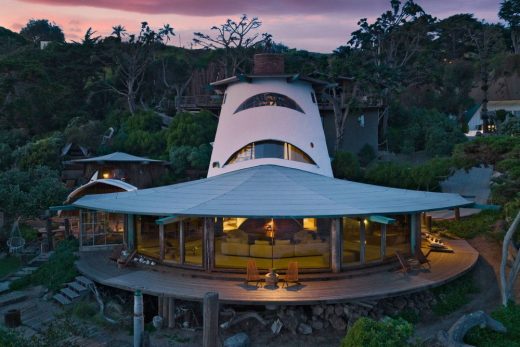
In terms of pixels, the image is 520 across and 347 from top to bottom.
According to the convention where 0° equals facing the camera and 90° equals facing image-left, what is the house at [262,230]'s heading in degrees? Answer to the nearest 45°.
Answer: approximately 0°

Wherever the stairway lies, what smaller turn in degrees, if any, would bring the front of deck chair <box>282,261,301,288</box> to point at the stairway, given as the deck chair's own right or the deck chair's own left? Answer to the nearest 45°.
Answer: approximately 45° to the deck chair's own right

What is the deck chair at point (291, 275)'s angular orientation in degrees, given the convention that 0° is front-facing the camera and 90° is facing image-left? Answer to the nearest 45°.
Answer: approximately 45°

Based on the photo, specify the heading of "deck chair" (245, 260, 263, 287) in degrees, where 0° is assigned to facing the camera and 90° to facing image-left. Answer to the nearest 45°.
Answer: approximately 315°

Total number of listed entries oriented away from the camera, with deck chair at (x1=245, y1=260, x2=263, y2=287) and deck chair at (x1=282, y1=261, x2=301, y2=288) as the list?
0

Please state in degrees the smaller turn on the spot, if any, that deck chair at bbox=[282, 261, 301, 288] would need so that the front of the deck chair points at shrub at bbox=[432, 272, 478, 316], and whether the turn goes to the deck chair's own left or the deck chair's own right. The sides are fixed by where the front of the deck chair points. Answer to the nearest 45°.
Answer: approximately 135° to the deck chair's own left

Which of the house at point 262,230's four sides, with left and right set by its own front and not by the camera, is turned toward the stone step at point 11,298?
right

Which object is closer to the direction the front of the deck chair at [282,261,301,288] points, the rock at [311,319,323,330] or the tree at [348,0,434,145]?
the rock

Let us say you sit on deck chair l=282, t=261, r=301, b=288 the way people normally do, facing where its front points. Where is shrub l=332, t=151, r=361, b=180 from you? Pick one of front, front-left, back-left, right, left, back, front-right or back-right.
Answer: back-right

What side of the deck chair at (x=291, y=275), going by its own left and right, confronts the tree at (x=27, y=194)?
right

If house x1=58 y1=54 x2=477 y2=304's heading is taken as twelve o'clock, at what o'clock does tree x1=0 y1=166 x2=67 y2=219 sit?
The tree is roughly at 4 o'clock from the house.

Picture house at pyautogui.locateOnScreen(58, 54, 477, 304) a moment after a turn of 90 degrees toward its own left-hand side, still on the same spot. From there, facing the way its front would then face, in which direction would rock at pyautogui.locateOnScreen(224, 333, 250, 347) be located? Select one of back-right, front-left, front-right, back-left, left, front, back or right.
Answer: right
